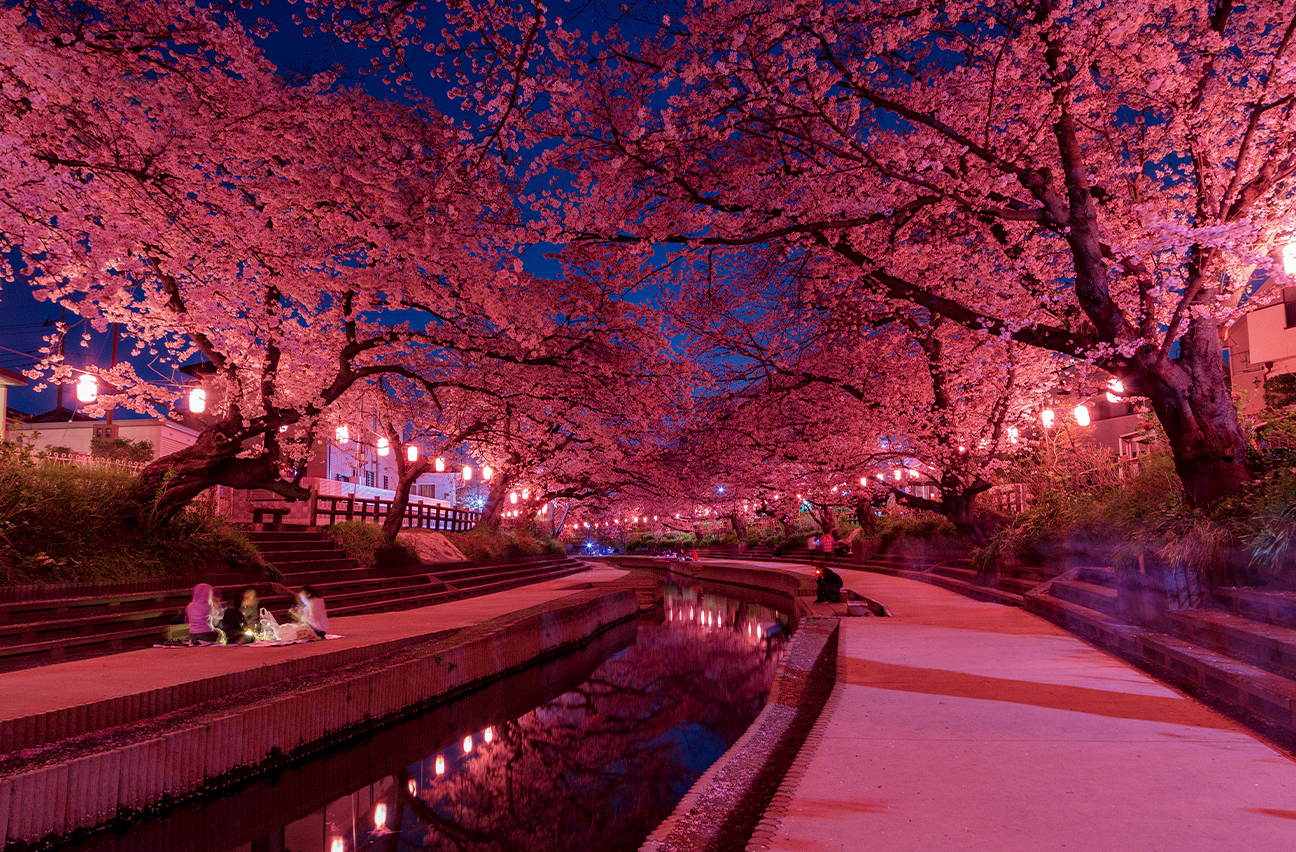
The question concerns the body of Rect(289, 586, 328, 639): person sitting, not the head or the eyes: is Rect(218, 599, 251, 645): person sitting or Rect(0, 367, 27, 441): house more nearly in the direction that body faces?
the person sitting

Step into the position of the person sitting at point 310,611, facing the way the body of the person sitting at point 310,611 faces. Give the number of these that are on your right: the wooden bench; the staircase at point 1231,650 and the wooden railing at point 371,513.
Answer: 2

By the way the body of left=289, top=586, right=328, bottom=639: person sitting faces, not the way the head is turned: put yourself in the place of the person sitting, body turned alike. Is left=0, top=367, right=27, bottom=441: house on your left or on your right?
on your right

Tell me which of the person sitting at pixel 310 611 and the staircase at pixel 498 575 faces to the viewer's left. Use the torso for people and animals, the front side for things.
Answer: the person sitting

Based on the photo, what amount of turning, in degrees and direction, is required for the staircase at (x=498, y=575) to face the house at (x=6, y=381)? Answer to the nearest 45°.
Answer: approximately 135° to its right

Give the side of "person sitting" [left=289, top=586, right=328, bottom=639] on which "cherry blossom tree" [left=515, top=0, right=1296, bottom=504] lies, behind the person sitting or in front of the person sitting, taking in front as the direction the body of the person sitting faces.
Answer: behind

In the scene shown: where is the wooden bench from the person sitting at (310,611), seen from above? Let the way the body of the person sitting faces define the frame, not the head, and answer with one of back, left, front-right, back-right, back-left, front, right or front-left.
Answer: right

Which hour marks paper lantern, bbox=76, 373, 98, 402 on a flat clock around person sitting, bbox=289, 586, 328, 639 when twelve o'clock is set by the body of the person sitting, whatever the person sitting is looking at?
The paper lantern is roughly at 2 o'clock from the person sitting.

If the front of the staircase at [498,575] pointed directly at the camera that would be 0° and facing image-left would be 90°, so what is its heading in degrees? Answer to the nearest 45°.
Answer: approximately 315°

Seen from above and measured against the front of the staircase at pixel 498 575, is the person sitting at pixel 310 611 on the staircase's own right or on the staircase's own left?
on the staircase's own right

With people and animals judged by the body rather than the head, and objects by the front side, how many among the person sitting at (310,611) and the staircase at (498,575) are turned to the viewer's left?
1

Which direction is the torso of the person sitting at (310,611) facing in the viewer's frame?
to the viewer's left

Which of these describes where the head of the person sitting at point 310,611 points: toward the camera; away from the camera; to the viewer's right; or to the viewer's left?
to the viewer's left

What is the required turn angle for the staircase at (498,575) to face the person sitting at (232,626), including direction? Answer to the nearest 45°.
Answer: approximately 45° to its right
